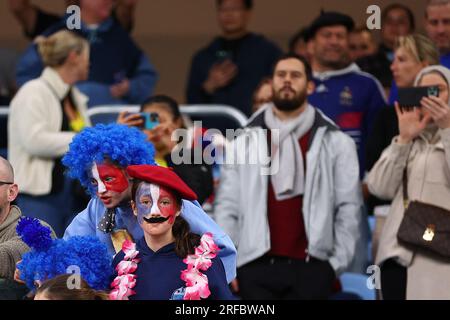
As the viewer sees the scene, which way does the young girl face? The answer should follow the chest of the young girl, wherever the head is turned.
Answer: toward the camera

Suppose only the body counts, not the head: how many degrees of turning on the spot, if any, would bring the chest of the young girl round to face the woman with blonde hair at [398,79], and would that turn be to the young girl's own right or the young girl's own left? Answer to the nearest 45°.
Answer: approximately 135° to the young girl's own left

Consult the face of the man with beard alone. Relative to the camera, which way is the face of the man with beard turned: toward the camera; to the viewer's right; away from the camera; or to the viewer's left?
toward the camera

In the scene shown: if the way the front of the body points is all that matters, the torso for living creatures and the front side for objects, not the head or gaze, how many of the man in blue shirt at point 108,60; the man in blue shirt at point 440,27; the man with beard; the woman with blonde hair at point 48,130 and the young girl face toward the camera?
4

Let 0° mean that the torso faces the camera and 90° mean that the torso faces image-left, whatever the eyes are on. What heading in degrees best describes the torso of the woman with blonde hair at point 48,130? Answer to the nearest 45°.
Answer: approximately 270°

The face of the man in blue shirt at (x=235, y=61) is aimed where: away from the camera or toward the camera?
toward the camera

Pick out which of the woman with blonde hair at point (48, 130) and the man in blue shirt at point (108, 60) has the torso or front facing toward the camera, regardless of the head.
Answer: the man in blue shirt

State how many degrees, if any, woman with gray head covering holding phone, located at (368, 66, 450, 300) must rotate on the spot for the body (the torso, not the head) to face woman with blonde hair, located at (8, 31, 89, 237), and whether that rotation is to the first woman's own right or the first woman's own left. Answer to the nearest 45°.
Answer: approximately 45° to the first woman's own right

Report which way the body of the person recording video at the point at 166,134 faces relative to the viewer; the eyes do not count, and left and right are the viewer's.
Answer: facing the viewer and to the left of the viewer

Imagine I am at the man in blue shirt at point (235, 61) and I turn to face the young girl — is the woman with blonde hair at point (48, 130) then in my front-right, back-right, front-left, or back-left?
front-right
